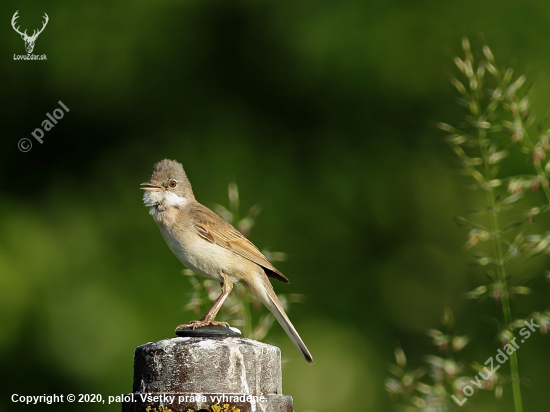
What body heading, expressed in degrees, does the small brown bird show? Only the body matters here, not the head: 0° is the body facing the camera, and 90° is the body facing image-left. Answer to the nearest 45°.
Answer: approximately 90°
